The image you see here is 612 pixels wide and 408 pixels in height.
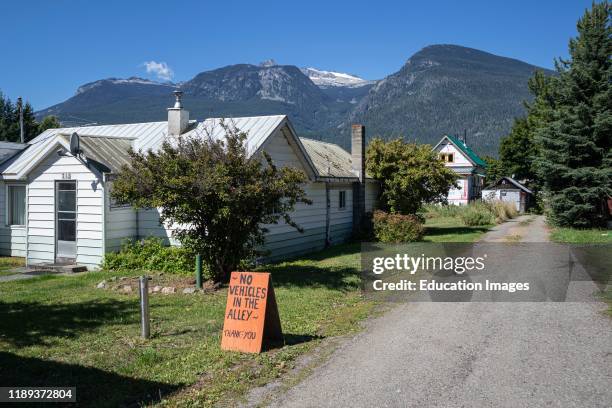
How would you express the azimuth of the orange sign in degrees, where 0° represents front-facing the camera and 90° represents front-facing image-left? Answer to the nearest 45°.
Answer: approximately 45°

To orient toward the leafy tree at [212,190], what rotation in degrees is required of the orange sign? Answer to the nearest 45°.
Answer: approximately 135° to its right

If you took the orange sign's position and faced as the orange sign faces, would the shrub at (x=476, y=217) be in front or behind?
behind

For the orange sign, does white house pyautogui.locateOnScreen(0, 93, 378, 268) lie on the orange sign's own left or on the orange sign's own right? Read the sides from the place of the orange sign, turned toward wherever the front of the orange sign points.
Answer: on the orange sign's own right

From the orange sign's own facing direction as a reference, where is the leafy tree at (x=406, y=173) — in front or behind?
behind

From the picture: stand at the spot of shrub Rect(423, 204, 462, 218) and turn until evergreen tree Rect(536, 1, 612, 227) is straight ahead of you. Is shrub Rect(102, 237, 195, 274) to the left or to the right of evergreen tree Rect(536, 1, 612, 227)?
right

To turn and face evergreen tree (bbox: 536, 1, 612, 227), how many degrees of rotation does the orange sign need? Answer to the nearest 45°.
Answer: approximately 180°

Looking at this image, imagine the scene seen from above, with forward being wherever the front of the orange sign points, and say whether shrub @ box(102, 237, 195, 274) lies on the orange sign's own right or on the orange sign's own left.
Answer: on the orange sign's own right
